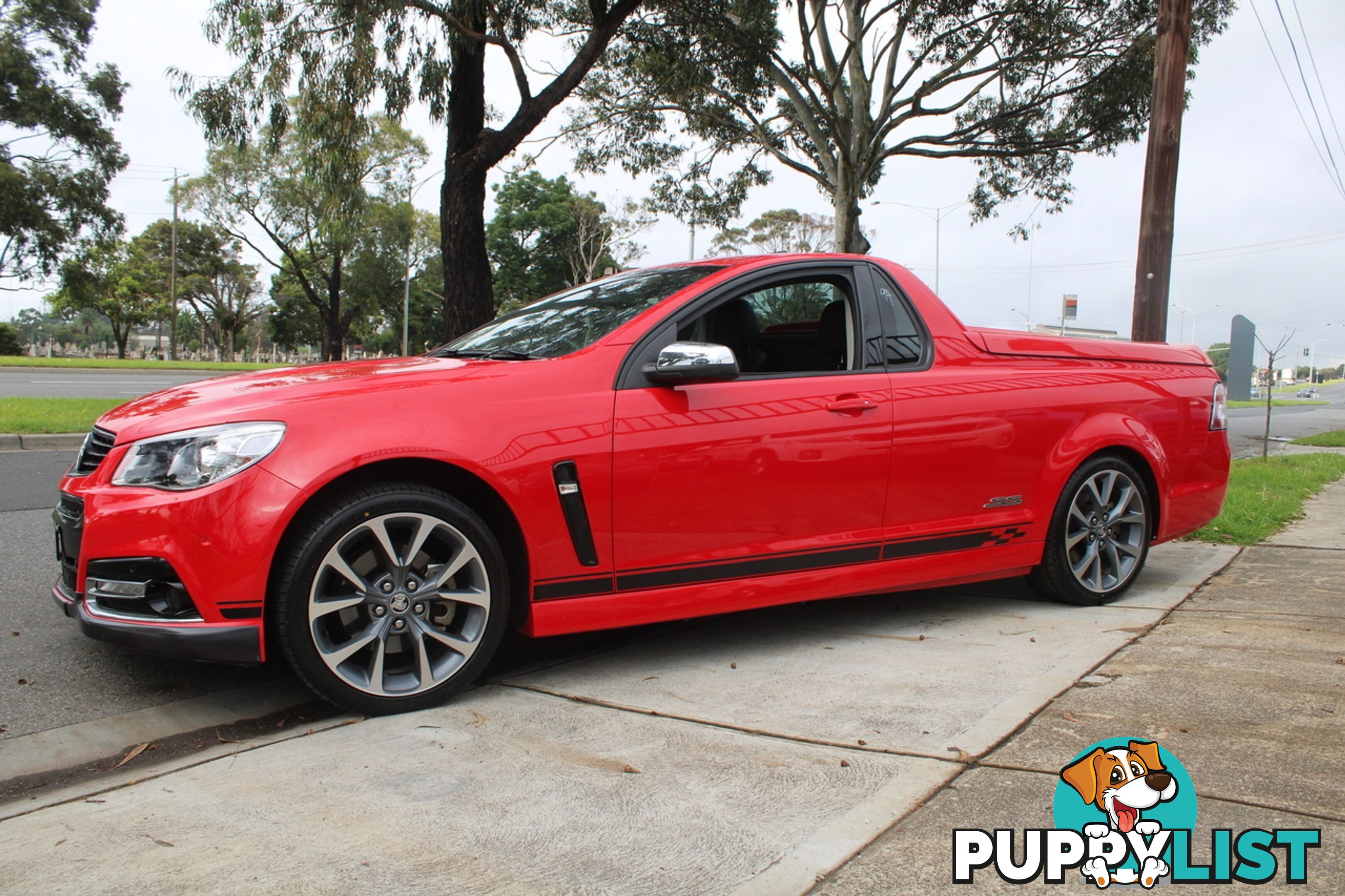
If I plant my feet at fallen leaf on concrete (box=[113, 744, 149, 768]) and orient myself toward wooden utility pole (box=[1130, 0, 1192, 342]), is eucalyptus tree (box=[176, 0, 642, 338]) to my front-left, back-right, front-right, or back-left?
front-left

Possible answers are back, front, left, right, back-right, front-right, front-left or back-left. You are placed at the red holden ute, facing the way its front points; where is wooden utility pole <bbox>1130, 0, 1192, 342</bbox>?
back

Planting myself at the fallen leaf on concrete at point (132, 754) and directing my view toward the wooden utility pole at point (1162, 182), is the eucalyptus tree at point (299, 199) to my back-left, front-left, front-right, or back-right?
front-left

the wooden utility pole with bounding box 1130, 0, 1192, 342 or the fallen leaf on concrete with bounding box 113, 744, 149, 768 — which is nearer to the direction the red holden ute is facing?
the fallen leaf on concrete

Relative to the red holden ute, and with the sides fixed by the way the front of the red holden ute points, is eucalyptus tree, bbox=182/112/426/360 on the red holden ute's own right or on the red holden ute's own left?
on the red holden ute's own right

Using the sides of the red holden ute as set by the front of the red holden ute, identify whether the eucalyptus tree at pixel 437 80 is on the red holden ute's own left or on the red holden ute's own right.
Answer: on the red holden ute's own right

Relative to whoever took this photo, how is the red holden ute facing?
facing the viewer and to the left of the viewer

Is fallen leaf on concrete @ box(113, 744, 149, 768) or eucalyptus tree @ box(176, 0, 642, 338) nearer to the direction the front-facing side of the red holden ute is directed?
the fallen leaf on concrete
